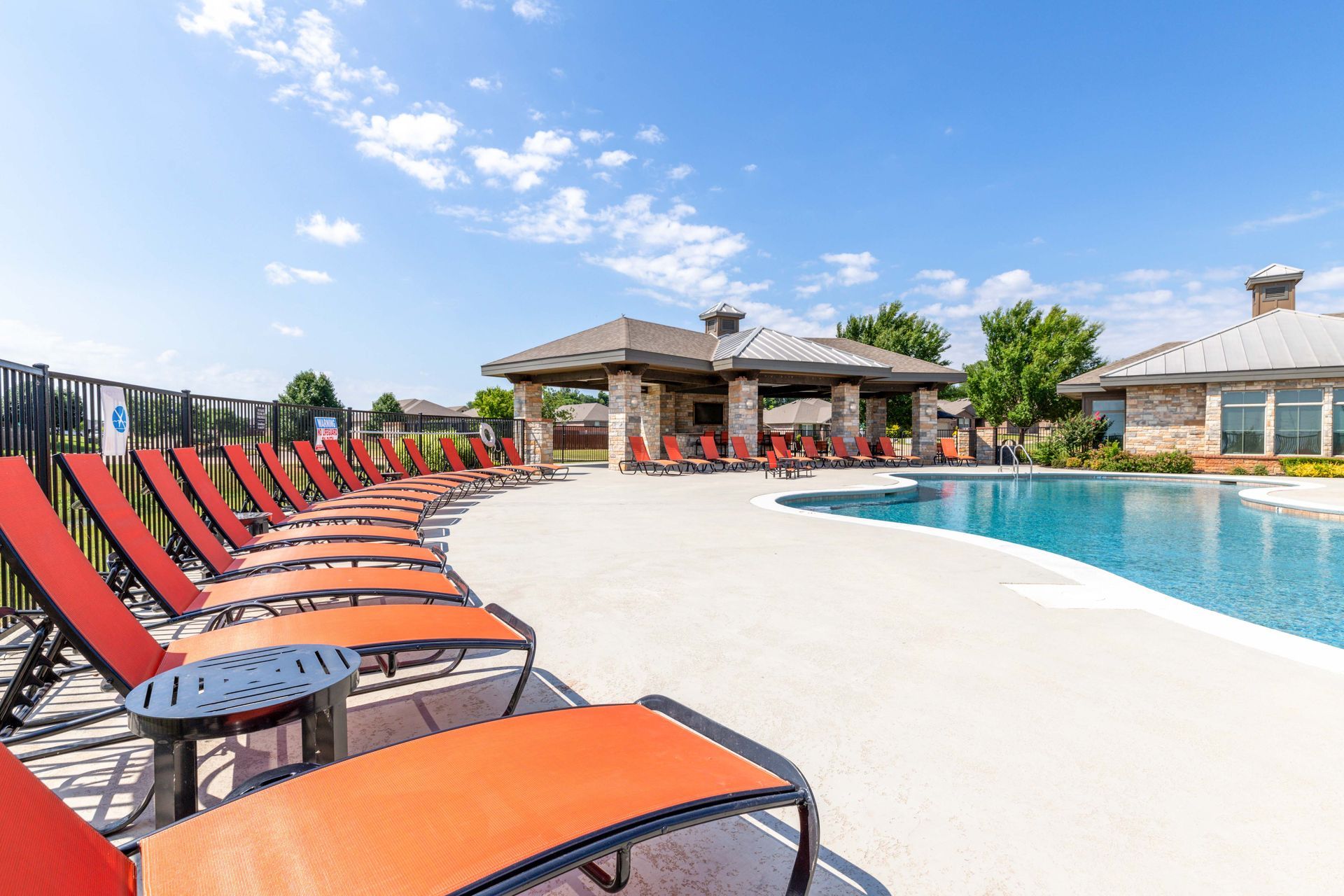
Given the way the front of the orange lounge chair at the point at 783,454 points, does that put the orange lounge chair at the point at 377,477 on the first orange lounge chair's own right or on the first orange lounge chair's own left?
on the first orange lounge chair's own right

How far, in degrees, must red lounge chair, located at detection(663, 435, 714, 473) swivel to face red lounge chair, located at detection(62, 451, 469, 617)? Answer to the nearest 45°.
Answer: approximately 45° to its right

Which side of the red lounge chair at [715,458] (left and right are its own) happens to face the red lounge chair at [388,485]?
right

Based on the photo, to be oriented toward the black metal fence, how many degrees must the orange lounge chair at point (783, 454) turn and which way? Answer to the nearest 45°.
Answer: approximately 90° to its right

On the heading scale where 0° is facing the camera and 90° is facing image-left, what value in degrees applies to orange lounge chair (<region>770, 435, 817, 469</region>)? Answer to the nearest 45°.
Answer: approximately 315°

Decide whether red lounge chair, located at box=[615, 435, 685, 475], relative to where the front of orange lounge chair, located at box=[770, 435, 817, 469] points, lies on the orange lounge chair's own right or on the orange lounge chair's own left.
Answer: on the orange lounge chair's own right

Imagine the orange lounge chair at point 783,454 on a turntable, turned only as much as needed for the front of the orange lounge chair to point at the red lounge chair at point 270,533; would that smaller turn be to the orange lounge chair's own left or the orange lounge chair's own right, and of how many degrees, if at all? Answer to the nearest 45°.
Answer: approximately 45° to the orange lounge chair's own right

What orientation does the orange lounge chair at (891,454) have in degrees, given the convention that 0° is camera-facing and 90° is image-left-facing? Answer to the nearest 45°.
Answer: approximately 315°

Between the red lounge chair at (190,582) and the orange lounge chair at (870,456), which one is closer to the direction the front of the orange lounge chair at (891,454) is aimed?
the red lounge chair

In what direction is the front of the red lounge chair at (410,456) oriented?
to the viewer's right

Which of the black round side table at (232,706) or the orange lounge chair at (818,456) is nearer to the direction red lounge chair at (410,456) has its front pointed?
the orange lounge chair

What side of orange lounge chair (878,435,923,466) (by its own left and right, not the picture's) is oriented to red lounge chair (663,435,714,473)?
right

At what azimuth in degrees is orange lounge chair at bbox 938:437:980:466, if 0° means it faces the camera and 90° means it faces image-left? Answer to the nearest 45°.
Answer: approximately 315°

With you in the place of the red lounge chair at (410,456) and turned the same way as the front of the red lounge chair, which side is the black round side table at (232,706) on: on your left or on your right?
on your right
